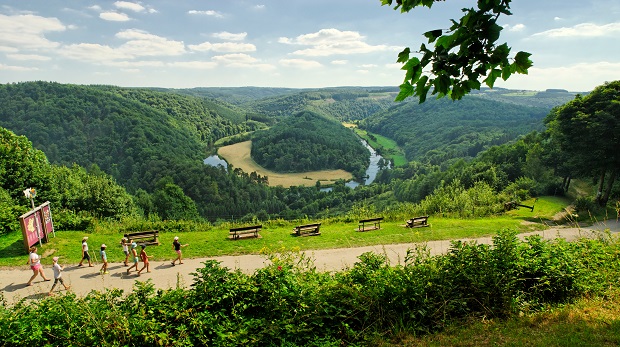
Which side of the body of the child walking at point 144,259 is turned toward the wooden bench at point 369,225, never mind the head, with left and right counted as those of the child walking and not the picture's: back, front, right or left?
front

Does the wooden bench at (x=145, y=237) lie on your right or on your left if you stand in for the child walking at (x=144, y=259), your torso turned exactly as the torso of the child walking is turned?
on your left

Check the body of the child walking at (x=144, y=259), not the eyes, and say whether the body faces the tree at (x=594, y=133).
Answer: yes

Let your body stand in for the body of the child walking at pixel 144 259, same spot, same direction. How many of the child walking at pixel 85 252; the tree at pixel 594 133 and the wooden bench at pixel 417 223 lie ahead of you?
2

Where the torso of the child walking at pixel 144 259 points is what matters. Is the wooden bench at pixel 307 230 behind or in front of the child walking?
in front

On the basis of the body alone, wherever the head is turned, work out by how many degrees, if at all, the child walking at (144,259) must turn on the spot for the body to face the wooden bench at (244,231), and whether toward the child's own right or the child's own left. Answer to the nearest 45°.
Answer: approximately 45° to the child's own left

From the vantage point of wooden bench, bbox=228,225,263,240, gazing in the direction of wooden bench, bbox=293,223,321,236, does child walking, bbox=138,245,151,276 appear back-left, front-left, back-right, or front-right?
back-right
